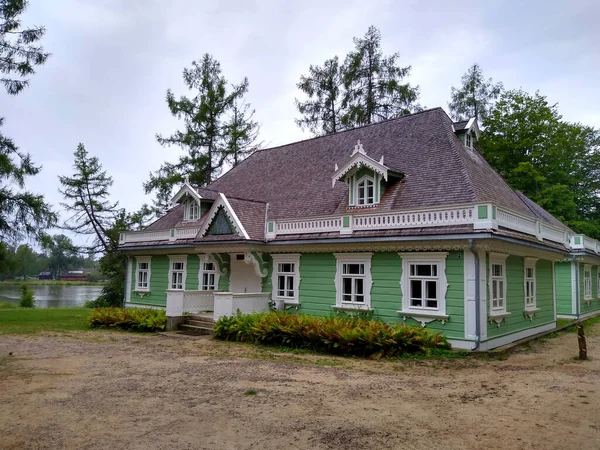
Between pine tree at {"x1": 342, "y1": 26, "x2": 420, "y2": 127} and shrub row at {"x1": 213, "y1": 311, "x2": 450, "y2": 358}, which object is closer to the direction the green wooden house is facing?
the shrub row

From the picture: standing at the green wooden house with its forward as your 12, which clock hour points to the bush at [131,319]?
The bush is roughly at 2 o'clock from the green wooden house.

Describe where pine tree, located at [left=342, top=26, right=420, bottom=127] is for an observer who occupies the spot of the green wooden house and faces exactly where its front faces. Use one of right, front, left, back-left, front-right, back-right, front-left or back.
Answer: back-right

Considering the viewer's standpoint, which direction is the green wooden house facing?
facing the viewer and to the left of the viewer

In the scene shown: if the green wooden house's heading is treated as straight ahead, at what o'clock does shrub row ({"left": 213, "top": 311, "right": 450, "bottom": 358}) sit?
The shrub row is roughly at 11 o'clock from the green wooden house.

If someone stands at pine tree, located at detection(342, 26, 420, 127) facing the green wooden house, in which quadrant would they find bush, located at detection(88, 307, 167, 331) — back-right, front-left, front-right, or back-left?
front-right

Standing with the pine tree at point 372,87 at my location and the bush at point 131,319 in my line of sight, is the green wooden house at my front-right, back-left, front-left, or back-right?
front-left
